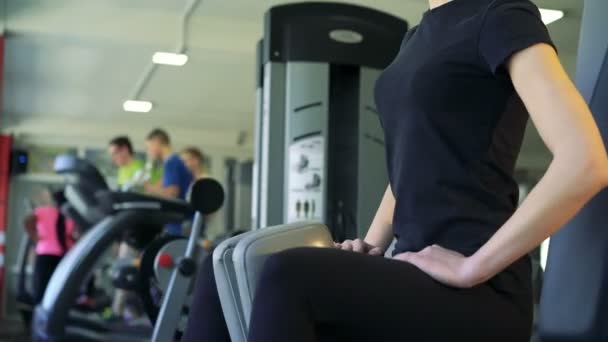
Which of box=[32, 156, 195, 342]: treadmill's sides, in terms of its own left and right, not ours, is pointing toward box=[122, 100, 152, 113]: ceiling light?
right

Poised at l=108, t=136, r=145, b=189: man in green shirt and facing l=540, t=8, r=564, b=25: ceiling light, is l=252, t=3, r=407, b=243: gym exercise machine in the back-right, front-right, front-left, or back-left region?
front-right

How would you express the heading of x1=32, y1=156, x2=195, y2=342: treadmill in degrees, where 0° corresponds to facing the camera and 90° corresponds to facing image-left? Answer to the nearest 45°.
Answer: approximately 90°

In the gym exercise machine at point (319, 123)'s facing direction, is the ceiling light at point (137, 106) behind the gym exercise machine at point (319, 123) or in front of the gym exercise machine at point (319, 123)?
behind

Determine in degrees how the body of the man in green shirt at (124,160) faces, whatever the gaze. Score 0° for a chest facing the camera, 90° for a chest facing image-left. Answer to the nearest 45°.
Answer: approximately 45°

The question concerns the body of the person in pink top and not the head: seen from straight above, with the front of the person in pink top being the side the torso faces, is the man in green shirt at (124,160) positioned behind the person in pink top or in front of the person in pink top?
behind

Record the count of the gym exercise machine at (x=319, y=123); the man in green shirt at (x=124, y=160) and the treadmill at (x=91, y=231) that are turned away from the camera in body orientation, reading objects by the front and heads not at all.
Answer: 0

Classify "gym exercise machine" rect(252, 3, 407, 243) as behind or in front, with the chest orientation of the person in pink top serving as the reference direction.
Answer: behind
